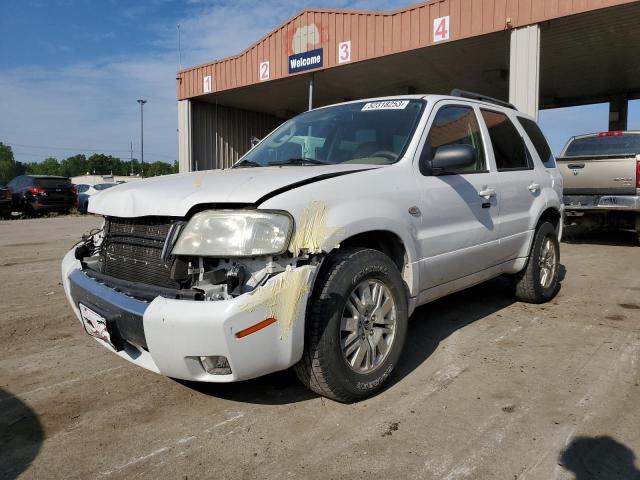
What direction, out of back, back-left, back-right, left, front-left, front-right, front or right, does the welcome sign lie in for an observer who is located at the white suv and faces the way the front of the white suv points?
back-right

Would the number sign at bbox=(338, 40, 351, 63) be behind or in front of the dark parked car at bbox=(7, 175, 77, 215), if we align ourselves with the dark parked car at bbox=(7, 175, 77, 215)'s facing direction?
behind

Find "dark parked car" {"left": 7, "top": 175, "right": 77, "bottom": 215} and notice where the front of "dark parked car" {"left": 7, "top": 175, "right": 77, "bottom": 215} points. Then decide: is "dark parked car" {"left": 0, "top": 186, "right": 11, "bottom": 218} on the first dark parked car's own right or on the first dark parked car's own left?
on the first dark parked car's own left

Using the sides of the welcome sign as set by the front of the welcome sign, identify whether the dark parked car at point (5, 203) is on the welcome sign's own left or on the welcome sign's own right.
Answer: on the welcome sign's own right

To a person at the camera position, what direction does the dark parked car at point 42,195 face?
facing away from the viewer and to the left of the viewer

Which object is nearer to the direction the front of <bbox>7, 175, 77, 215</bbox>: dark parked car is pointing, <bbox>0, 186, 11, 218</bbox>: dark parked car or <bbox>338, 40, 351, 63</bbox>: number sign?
the dark parked car

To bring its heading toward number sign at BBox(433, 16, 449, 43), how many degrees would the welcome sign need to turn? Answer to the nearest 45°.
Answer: approximately 90° to its left

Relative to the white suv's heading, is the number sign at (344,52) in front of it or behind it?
behind

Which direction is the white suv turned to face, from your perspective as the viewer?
facing the viewer and to the left of the viewer

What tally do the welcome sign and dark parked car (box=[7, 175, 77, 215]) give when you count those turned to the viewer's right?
0

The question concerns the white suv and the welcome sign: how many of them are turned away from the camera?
0

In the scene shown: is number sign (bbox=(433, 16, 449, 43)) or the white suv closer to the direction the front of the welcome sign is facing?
the white suv

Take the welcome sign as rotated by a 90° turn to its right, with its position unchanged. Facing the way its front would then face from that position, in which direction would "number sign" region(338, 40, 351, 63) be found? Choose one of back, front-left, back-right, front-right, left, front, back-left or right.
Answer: back

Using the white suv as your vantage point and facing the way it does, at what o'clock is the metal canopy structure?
The metal canopy structure is roughly at 5 o'clock from the white suv.

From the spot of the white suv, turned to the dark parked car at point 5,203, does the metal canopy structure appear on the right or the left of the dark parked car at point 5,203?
right
